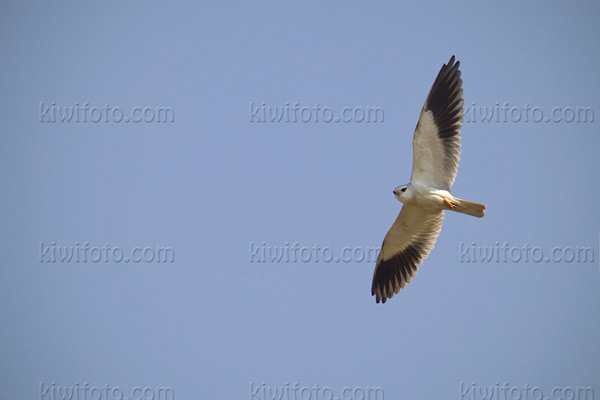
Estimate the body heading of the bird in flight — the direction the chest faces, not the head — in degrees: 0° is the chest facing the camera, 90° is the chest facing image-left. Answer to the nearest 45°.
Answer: approximately 90°
